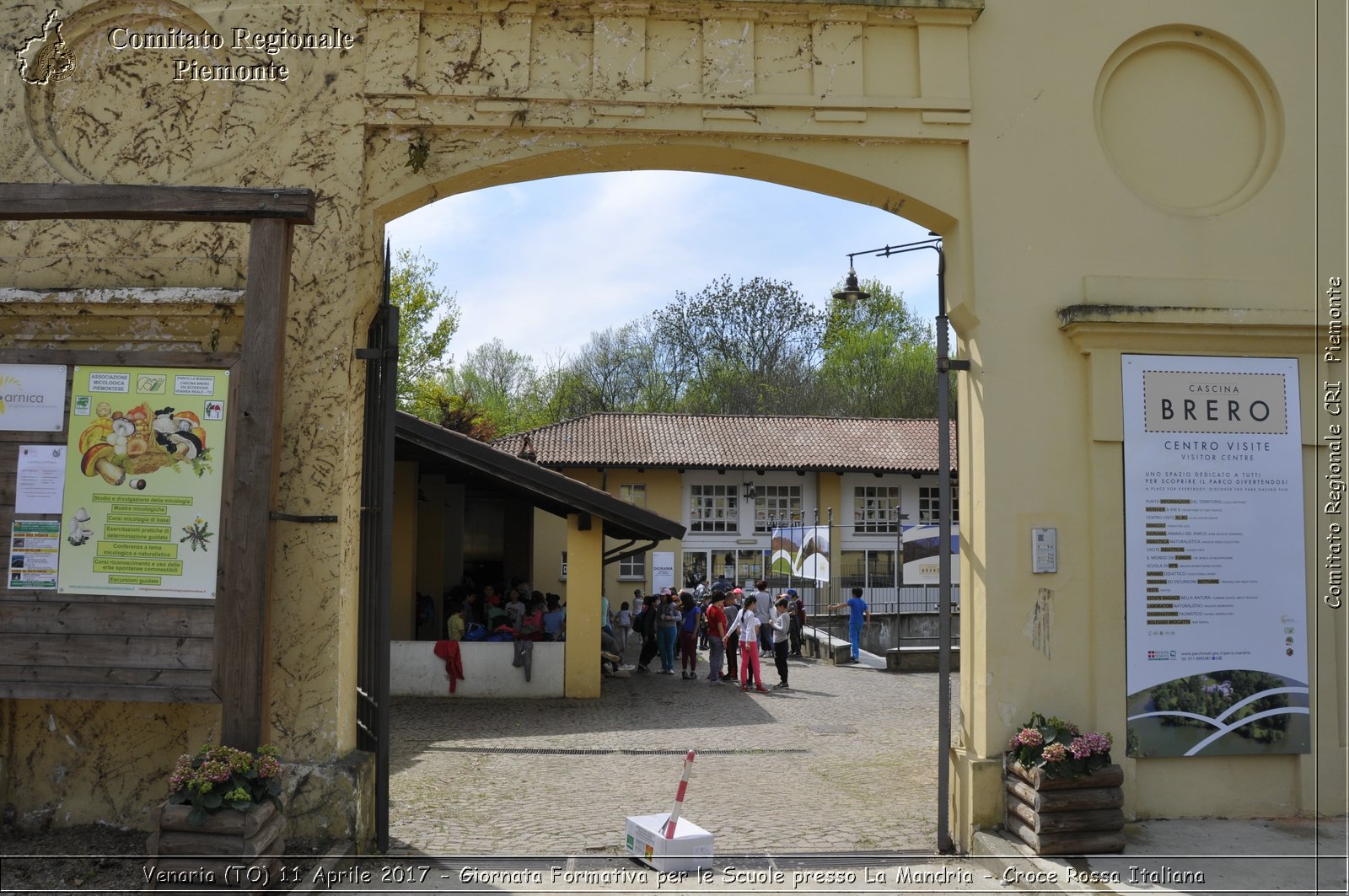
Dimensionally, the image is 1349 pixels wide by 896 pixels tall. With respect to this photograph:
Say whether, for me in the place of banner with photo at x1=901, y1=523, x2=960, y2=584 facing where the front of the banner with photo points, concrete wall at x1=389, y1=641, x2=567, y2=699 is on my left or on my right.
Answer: on my right

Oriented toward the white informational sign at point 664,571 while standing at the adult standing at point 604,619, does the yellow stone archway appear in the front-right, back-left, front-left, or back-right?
back-right

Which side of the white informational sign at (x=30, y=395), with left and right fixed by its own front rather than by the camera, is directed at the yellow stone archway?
left

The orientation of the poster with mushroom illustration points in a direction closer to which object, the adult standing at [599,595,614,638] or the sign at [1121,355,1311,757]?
the sign

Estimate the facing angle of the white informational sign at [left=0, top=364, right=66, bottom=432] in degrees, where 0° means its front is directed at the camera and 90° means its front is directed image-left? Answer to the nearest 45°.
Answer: approximately 0°

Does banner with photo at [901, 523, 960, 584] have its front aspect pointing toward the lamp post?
yes

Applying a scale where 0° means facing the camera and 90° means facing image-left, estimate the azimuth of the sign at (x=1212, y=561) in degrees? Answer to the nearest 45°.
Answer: approximately 0°
